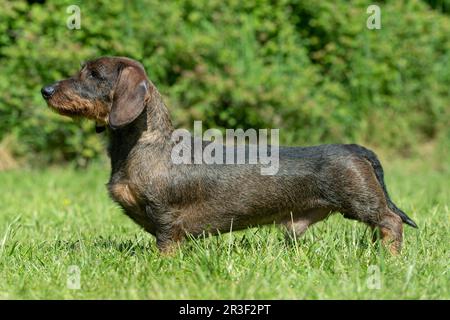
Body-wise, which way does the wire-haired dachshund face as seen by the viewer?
to the viewer's left
